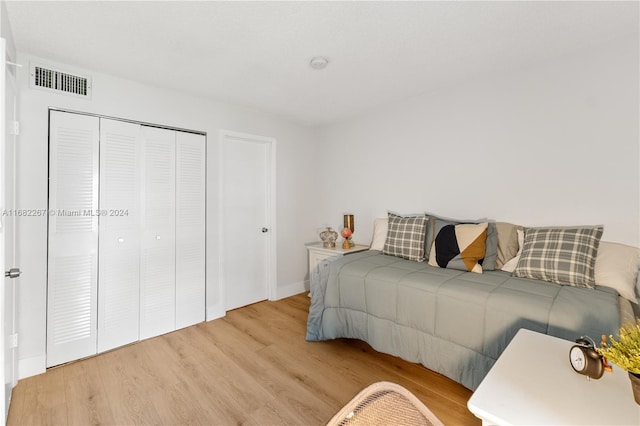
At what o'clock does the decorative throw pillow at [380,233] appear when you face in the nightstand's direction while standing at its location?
The decorative throw pillow is roughly at 8 o'clock from the nightstand.

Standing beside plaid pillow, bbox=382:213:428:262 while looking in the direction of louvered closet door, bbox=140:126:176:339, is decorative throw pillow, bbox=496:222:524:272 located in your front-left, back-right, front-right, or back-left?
back-left

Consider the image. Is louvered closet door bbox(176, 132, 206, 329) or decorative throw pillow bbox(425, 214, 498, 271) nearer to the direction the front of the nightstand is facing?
the louvered closet door

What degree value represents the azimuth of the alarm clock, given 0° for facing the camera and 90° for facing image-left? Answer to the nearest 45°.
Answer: approximately 45°

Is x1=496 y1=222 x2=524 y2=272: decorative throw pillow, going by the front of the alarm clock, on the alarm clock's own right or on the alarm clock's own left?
on the alarm clock's own right

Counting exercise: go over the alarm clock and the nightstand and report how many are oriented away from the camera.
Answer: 0

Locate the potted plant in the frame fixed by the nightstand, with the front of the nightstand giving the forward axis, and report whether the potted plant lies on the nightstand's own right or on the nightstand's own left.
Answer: on the nightstand's own left

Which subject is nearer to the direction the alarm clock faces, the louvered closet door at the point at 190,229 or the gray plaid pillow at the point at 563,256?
the louvered closet door

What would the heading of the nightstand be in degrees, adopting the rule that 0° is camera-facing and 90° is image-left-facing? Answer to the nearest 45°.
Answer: approximately 45°

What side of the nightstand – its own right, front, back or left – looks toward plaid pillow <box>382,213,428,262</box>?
left
